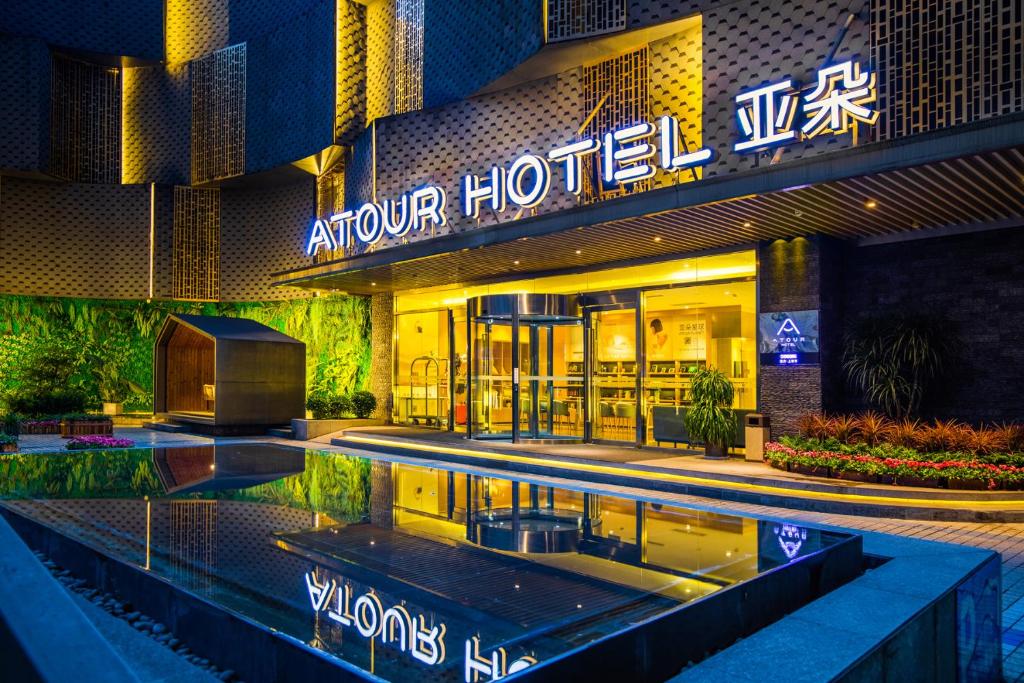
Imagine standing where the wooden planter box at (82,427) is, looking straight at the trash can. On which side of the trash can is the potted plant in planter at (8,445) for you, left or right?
right

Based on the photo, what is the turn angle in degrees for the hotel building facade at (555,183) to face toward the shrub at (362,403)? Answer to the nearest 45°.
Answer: approximately 90° to its right

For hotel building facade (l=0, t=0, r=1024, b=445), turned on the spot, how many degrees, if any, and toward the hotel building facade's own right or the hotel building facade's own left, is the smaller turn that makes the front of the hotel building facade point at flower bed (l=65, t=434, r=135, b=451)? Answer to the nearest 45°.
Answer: approximately 45° to the hotel building facade's own right

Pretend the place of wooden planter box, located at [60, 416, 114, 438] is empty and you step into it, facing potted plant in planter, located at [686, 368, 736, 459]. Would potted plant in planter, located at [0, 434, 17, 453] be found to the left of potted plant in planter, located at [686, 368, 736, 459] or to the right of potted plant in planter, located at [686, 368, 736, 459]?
right

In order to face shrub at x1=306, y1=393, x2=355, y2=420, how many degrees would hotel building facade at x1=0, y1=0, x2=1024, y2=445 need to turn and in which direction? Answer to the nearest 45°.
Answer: approximately 90° to its right

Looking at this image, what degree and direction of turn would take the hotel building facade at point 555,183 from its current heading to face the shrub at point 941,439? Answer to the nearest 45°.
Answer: approximately 90° to its left

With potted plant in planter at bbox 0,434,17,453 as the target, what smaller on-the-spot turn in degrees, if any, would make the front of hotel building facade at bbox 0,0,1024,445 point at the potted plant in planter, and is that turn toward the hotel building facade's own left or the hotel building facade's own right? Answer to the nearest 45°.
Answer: approximately 45° to the hotel building facade's own right

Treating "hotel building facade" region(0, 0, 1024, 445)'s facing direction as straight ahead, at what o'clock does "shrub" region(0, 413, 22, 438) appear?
The shrub is roughly at 2 o'clock from the hotel building facade.

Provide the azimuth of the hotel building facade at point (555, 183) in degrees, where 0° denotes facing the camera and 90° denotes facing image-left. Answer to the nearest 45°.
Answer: approximately 45°
